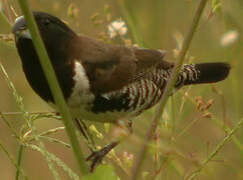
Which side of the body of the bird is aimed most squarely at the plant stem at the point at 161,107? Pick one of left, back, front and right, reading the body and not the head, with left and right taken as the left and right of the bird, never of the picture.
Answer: back

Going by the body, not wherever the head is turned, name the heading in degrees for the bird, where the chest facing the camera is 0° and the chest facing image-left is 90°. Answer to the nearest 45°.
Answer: approximately 90°
